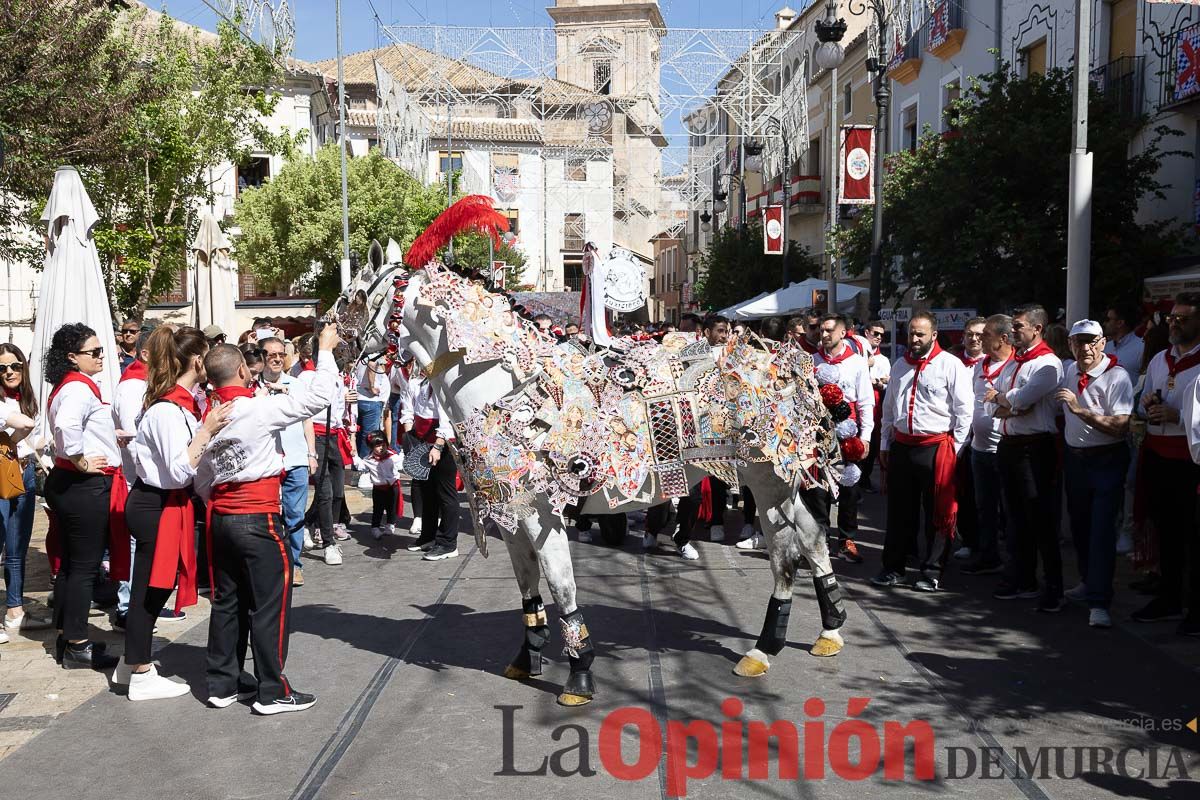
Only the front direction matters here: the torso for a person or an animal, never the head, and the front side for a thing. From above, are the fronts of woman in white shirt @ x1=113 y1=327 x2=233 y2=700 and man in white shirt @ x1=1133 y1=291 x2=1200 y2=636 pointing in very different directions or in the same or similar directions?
very different directions

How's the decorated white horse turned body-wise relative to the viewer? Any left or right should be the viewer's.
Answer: facing to the left of the viewer

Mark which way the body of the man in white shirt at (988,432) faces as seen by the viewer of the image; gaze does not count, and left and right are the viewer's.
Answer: facing to the left of the viewer

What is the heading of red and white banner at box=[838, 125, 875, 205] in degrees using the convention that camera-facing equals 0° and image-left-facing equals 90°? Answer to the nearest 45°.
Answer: approximately 0°

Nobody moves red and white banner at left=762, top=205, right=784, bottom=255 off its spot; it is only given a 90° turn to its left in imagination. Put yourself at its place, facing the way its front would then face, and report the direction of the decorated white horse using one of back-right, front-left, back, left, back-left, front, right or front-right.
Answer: right

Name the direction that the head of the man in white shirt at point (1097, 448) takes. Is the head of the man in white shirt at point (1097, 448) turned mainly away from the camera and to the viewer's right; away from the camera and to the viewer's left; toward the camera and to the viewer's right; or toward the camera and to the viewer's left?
toward the camera and to the viewer's left

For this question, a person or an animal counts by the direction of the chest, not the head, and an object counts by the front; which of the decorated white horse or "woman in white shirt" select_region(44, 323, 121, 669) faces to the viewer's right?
the woman in white shirt

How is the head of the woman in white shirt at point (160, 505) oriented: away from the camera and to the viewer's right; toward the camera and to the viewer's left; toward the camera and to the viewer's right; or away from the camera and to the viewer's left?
away from the camera and to the viewer's right

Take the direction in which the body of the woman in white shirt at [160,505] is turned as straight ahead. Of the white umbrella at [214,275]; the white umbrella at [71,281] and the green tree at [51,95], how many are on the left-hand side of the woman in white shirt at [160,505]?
3

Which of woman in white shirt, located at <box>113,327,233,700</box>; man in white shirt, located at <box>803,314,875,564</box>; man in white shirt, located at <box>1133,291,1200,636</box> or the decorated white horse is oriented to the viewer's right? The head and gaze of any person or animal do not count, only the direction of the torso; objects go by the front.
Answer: the woman in white shirt

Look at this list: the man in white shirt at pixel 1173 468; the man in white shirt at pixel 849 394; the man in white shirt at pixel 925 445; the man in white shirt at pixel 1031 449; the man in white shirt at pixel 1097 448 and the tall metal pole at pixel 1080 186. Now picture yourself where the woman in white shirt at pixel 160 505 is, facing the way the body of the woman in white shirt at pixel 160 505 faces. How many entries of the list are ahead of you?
6

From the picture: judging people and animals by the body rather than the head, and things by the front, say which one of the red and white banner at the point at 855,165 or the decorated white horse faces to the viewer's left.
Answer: the decorated white horse

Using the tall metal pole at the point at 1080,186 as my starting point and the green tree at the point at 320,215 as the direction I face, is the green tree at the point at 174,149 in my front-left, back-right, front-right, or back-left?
front-left

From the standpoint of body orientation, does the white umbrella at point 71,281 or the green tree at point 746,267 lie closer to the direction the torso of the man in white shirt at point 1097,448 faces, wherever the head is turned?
the white umbrella

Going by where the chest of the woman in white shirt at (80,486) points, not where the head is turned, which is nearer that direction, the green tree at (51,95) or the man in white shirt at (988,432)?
the man in white shirt

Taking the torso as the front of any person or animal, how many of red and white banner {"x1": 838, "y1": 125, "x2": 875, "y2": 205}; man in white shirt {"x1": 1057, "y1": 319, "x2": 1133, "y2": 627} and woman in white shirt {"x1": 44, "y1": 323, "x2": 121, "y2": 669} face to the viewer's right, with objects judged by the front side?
1

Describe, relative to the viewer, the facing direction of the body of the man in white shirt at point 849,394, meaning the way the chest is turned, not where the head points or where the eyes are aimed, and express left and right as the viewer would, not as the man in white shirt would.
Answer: facing the viewer and to the left of the viewer

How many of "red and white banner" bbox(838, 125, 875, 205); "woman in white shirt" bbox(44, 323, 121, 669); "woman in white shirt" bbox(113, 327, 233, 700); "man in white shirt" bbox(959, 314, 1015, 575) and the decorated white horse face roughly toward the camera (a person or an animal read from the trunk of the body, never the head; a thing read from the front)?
1
